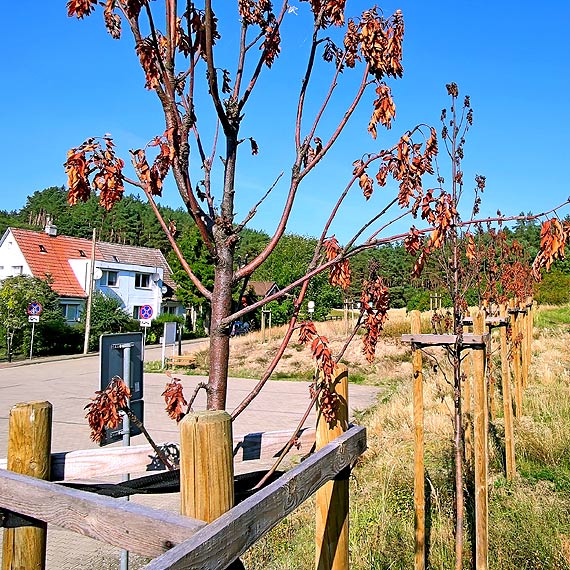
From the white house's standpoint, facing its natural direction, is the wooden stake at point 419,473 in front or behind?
in front

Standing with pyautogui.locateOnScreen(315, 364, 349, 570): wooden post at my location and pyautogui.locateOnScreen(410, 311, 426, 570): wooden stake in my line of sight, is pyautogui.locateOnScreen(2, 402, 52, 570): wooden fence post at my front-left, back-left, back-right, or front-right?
back-left

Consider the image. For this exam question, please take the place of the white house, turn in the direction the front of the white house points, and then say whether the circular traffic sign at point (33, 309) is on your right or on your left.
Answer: on your right

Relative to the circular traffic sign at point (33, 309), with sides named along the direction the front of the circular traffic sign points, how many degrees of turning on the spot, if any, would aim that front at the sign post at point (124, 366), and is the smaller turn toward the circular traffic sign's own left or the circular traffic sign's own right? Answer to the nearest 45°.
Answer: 0° — it already faces it

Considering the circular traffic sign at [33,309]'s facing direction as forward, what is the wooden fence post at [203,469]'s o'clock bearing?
The wooden fence post is roughly at 12 o'clock from the circular traffic sign.

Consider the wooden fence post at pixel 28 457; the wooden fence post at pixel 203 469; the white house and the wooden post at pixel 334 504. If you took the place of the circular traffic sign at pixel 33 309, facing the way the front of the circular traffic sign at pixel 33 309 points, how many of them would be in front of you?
3

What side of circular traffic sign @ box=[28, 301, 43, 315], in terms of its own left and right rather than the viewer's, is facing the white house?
back

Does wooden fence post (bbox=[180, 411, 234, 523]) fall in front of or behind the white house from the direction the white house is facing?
in front

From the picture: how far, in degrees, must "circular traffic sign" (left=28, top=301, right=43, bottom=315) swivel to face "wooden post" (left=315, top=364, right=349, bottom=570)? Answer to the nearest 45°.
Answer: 0° — it already faces it

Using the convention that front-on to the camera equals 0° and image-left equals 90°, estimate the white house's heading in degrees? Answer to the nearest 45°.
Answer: approximately 315°
